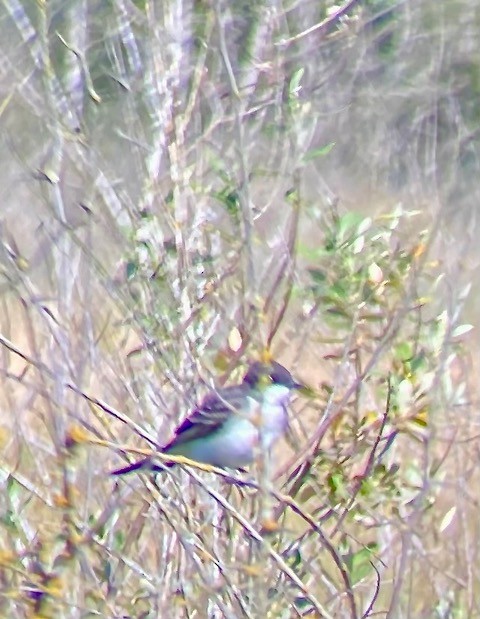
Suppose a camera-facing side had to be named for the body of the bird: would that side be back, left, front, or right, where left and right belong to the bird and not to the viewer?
right
